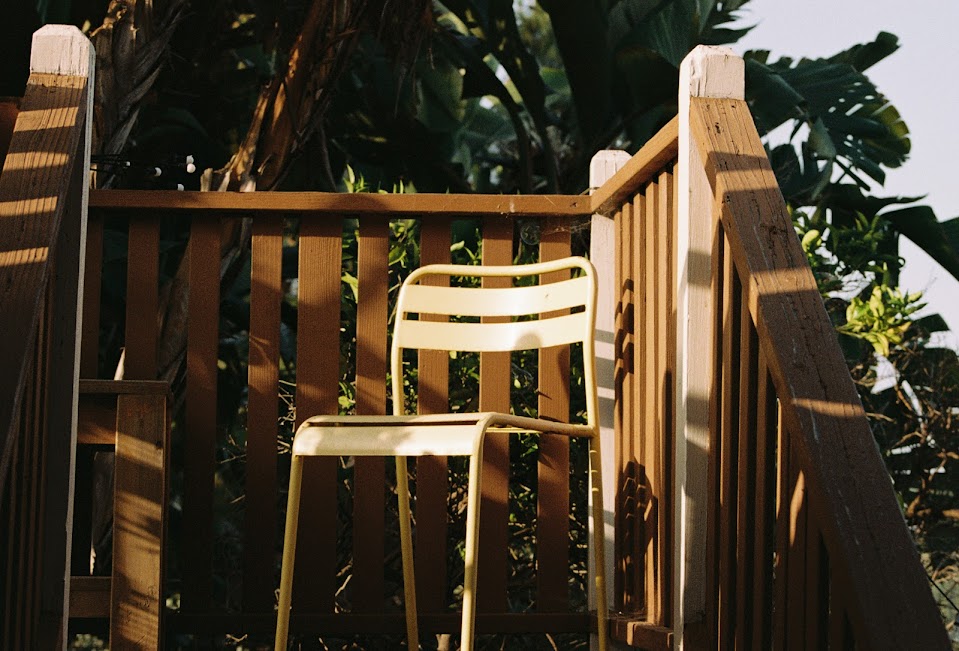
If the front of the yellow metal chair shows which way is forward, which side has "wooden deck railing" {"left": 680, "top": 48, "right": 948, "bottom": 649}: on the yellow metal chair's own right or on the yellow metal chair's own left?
on the yellow metal chair's own left

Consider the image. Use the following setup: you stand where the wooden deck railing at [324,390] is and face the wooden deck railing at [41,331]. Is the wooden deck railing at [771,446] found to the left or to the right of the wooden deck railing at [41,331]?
left

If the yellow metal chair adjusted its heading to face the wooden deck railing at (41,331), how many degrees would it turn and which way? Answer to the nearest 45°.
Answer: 0° — it already faces it

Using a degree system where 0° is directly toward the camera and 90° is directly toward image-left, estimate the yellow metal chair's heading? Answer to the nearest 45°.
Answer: approximately 45°

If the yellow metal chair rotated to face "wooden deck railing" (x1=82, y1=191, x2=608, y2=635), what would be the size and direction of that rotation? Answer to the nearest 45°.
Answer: approximately 90° to its right

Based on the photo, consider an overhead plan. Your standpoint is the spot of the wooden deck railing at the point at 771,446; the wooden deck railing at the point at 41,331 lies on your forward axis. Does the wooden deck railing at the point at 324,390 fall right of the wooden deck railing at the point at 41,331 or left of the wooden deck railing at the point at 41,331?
right
